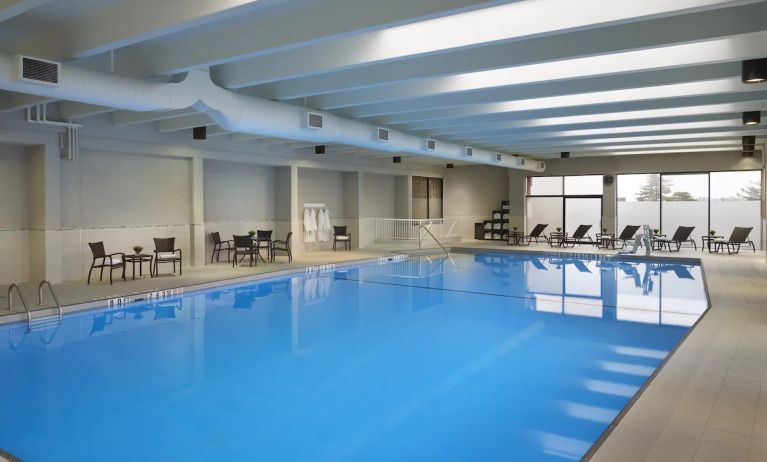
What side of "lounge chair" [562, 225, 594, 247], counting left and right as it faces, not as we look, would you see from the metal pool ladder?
front

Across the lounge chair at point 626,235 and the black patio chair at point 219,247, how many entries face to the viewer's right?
1

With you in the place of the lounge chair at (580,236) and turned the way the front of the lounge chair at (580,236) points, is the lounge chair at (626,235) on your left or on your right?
on your left

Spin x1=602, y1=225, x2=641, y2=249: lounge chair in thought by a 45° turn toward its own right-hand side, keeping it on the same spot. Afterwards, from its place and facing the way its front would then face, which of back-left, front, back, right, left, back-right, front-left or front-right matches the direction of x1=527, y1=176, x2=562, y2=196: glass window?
front-right

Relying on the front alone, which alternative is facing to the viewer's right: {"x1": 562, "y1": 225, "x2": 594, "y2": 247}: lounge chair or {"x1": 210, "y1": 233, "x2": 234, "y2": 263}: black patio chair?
the black patio chair

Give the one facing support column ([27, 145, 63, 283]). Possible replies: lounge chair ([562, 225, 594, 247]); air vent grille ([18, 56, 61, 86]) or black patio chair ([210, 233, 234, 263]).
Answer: the lounge chair

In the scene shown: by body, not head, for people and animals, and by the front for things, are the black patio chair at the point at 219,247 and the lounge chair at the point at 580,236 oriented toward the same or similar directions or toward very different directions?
very different directions

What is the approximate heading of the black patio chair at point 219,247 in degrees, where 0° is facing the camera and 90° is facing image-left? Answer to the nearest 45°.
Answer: approximately 270°

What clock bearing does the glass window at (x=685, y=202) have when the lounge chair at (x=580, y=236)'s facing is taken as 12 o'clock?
The glass window is roughly at 7 o'clock from the lounge chair.

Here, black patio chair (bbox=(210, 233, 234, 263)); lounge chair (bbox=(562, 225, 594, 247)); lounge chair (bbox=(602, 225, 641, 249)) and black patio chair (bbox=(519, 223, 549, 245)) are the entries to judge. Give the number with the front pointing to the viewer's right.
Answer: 1

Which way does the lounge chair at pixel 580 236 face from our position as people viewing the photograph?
facing the viewer and to the left of the viewer

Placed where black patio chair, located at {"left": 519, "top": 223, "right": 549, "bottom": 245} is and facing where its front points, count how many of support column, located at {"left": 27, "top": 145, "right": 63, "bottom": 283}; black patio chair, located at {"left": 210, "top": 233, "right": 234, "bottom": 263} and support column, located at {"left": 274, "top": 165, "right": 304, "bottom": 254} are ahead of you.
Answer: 3

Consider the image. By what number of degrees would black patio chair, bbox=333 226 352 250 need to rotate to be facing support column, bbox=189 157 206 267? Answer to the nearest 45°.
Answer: approximately 90° to its right

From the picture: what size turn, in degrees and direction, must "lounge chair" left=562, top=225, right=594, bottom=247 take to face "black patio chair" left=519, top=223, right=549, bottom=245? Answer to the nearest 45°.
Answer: approximately 90° to its right
